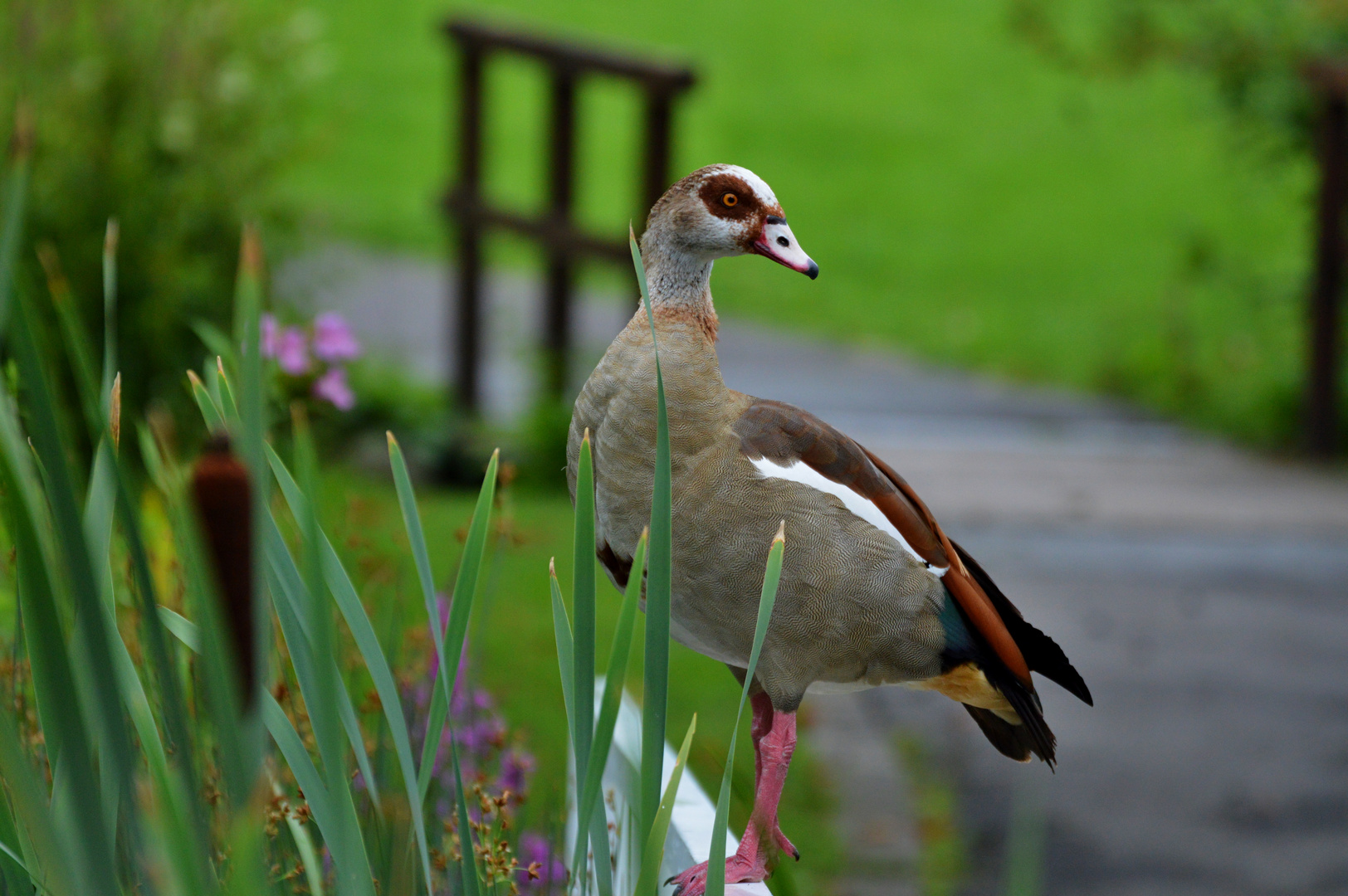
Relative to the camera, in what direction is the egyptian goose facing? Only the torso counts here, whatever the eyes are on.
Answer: to the viewer's left

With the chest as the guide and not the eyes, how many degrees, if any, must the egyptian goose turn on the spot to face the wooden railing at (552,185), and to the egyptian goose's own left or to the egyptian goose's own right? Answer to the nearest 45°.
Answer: approximately 90° to the egyptian goose's own right
